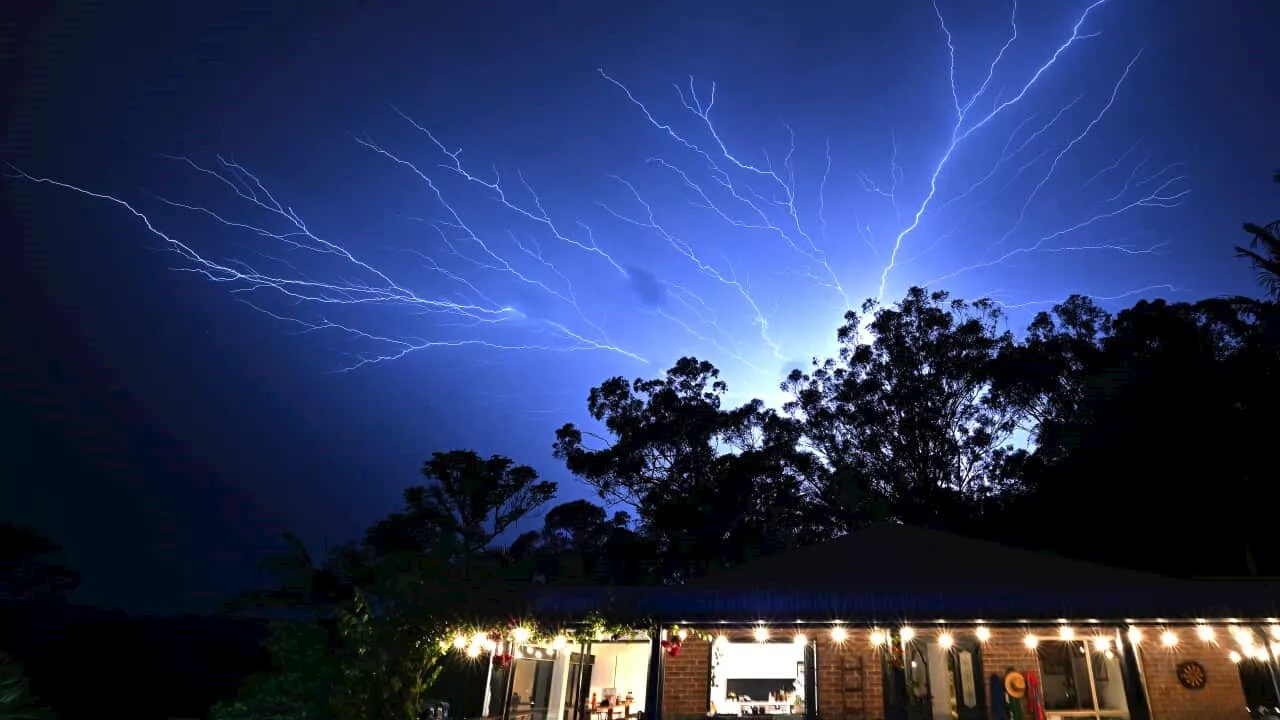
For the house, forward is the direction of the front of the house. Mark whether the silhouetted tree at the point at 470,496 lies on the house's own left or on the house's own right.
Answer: on the house's own right

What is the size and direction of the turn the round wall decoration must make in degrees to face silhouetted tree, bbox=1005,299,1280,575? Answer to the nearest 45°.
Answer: approximately 180°

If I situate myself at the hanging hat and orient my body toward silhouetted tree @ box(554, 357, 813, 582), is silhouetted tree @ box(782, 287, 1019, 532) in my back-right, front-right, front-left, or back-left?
front-right

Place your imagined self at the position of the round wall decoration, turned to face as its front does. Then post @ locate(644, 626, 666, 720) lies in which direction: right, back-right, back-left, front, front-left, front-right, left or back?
front-right

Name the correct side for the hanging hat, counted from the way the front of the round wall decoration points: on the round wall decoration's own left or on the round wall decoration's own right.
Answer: on the round wall decoration's own right

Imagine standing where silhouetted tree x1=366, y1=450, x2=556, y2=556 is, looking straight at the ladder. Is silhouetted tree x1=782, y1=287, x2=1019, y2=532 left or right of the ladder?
left

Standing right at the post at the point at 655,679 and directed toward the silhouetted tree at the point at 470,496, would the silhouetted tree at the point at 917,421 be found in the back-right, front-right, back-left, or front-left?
front-right

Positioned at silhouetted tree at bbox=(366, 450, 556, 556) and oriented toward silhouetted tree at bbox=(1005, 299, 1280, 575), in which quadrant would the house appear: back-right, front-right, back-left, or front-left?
front-right

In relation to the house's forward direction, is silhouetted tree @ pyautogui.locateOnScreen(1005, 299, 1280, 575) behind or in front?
behind

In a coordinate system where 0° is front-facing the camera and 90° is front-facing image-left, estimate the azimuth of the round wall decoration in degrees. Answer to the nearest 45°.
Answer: approximately 0°

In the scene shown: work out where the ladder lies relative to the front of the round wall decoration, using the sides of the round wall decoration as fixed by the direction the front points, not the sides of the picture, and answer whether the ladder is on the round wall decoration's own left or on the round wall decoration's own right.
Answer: on the round wall decoration's own right

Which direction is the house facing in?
toward the camera

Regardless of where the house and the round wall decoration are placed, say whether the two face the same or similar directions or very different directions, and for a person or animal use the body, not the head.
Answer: same or similar directions
